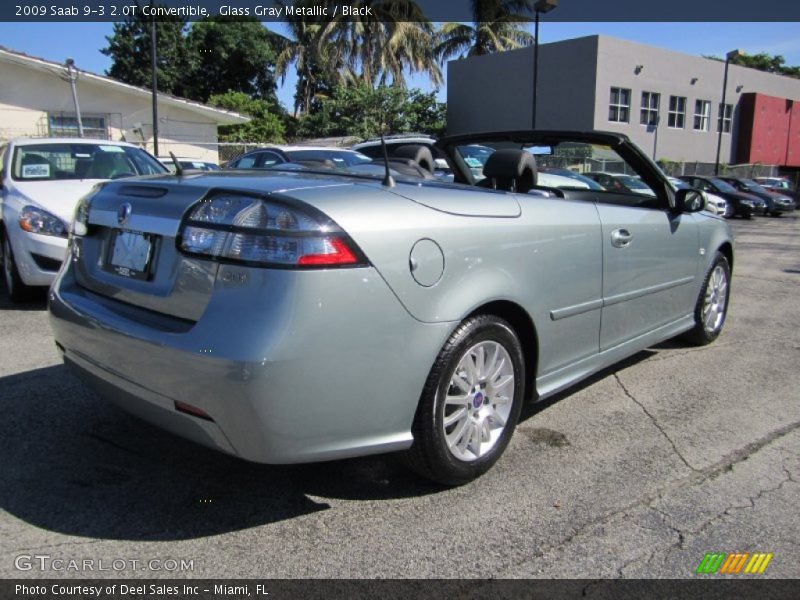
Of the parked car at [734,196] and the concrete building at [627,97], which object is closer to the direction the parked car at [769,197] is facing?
the parked car

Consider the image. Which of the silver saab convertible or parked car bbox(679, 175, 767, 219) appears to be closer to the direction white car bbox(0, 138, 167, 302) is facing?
the silver saab convertible

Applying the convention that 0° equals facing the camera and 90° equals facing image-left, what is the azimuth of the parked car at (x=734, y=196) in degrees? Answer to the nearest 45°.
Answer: approximately 315°

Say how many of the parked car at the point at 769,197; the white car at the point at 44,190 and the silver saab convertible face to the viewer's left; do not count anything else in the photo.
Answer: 0

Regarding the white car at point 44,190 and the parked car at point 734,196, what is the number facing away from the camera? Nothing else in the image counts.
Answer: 0

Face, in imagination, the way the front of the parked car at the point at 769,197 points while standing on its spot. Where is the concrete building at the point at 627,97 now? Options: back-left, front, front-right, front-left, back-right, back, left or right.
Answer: back

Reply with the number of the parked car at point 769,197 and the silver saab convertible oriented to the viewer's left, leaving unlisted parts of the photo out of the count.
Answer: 0

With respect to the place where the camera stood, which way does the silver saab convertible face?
facing away from the viewer and to the right of the viewer

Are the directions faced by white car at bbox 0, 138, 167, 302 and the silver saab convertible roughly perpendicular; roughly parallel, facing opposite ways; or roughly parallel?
roughly perpendicular

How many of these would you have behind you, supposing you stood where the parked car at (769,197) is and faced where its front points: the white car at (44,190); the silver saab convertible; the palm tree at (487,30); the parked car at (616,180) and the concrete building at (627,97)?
2
